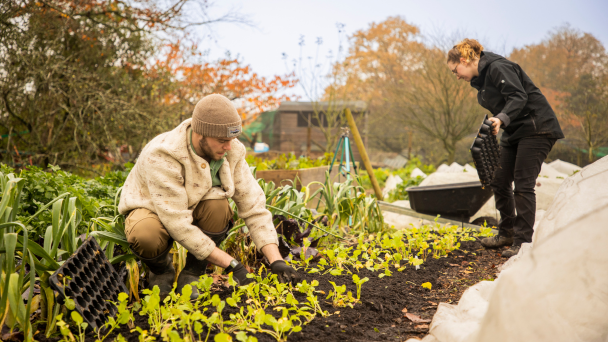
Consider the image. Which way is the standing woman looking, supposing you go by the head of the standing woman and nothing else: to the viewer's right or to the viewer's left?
to the viewer's left

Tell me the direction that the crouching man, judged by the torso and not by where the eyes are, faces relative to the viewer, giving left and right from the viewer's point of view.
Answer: facing the viewer and to the right of the viewer

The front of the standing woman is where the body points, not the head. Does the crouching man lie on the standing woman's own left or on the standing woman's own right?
on the standing woman's own left

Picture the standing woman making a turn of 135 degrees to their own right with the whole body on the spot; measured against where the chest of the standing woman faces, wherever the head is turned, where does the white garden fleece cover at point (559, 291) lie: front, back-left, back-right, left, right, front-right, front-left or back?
back-right

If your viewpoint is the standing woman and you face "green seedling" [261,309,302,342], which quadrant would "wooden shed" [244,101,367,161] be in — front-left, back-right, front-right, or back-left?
back-right

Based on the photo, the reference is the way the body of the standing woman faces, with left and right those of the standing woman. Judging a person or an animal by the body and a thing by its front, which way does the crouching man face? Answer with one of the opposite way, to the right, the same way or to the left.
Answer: the opposite way

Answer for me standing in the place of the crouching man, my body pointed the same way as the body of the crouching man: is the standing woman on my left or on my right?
on my left

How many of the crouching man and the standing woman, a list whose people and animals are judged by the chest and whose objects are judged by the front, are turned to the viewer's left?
1

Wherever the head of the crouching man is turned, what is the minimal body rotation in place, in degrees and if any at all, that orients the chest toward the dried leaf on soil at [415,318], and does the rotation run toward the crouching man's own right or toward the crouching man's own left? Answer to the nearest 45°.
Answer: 0° — they already face it

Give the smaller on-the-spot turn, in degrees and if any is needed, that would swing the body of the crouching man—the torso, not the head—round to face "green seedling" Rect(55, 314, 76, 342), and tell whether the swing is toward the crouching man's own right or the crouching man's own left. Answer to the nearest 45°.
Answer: approximately 90° to the crouching man's own right

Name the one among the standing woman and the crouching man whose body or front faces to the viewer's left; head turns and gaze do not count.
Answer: the standing woman

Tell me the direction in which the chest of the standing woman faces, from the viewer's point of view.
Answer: to the viewer's left

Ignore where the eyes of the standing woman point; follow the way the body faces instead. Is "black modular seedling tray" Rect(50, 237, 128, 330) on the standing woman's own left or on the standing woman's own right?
on the standing woman's own left

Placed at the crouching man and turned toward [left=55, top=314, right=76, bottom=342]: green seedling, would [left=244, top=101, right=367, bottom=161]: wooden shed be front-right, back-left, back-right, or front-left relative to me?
back-right

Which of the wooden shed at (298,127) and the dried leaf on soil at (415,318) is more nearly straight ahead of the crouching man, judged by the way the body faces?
the dried leaf on soil
